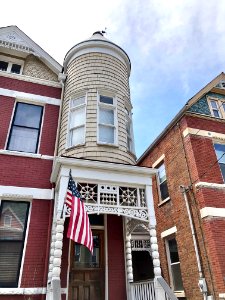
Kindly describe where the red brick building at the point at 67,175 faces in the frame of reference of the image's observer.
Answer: facing the viewer

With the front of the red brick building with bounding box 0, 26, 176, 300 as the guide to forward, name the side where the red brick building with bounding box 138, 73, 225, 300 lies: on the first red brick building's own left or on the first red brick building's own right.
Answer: on the first red brick building's own left
